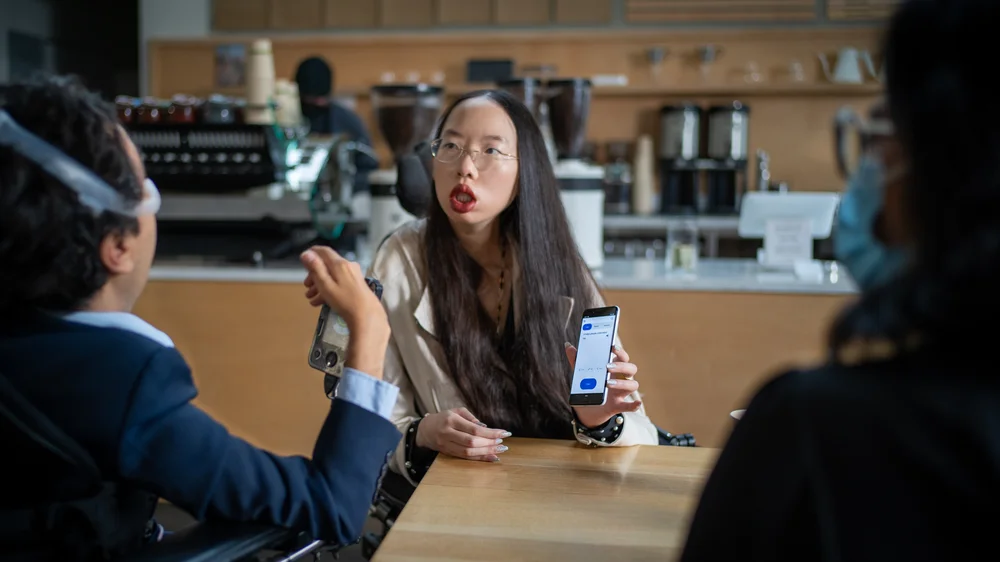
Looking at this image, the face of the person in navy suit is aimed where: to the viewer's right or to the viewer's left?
to the viewer's right

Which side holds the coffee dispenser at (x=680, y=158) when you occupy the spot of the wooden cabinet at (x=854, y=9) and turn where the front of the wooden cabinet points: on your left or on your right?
on your right

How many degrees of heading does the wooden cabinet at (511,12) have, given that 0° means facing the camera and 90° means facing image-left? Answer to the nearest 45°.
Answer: approximately 0°

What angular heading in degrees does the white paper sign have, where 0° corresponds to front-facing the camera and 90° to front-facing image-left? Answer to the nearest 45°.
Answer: approximately 0°

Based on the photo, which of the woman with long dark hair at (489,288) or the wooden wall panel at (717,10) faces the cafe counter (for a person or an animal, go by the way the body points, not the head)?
the wooden wall panel

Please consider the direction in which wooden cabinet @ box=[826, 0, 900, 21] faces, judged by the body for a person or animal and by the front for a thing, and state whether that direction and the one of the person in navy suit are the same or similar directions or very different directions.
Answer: very different directions
